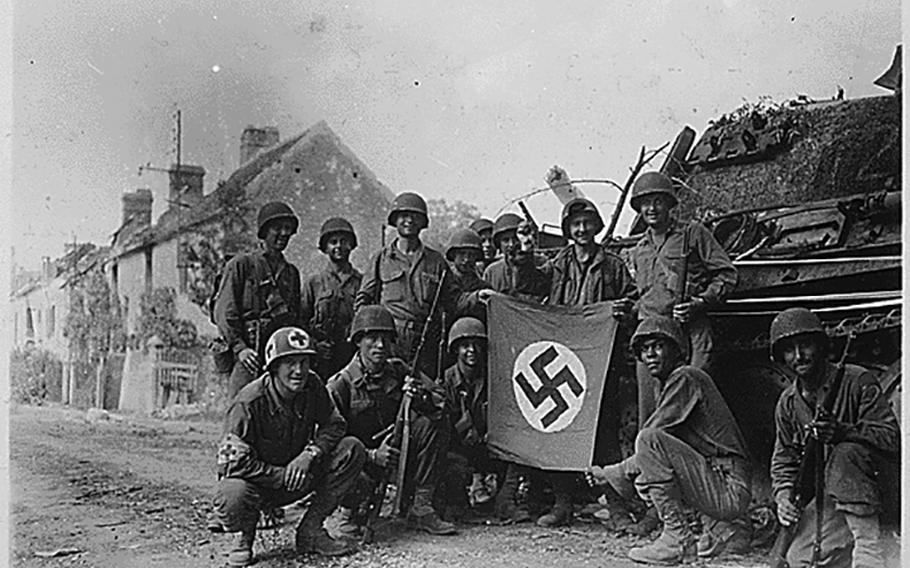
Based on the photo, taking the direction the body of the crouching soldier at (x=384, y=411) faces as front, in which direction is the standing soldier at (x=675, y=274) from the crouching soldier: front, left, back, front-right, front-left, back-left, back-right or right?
left

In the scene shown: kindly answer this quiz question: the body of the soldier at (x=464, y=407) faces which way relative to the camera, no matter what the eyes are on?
toward the camera

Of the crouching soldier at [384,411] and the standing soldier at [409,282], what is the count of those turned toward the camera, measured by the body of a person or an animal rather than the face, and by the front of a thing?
2

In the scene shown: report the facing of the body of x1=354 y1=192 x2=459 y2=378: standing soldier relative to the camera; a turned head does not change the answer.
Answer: toward the camera

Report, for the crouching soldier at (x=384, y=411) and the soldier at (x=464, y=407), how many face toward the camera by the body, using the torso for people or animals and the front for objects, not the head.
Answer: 2

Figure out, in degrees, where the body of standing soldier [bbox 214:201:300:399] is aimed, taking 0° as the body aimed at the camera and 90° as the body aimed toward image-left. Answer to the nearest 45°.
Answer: approximately 315°

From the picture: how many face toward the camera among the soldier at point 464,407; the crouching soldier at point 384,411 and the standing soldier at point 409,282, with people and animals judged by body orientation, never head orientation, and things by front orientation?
3

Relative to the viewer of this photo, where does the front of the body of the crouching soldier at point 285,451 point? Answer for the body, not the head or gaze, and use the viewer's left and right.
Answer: facing the viewer and to the right of the viewer

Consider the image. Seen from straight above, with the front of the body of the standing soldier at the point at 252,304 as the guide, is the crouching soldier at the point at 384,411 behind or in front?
in front

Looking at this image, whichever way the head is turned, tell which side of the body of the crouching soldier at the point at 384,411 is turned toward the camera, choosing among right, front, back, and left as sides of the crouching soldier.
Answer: front

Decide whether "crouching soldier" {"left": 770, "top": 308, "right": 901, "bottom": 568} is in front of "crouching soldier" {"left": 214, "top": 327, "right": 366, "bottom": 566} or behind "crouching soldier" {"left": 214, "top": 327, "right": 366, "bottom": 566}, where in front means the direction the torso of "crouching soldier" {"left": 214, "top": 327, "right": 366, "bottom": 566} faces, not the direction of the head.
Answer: in front
